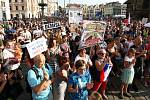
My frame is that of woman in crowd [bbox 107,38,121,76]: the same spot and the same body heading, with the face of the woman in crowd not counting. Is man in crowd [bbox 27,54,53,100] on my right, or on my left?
on my right

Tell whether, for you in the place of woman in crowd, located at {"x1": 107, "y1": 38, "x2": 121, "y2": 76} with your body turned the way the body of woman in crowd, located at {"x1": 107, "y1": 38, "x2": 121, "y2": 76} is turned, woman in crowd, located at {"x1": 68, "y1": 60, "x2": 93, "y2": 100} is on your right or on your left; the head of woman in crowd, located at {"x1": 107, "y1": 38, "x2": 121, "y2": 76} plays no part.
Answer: on your right

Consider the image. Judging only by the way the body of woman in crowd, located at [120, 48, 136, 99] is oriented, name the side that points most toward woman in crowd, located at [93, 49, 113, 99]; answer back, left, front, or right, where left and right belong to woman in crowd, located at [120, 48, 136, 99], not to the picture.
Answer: right

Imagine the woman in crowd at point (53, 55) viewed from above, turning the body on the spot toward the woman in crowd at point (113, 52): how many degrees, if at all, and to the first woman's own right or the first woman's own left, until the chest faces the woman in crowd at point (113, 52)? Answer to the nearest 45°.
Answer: approximately 90° to the first woman's own left

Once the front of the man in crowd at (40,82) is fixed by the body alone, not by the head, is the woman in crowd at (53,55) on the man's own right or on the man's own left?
on the man's own left

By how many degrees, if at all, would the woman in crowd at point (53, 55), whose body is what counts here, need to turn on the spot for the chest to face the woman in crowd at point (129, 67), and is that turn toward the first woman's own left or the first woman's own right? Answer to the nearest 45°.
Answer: approximately 45° to the first woman's own left

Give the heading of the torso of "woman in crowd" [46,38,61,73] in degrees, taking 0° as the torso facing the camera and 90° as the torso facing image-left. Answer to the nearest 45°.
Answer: approximately 315°

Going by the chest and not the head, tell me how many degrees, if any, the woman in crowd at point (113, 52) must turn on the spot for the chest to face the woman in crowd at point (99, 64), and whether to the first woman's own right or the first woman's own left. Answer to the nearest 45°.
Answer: approximately 45° to the first woman's own right

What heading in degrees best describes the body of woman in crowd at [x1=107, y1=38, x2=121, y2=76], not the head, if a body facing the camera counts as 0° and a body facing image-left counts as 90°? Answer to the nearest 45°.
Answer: approximately 315°

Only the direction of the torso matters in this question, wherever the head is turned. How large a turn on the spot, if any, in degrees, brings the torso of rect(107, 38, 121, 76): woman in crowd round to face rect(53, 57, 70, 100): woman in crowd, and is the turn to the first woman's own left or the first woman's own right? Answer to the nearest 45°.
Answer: approximately 45° to the first woman's own right

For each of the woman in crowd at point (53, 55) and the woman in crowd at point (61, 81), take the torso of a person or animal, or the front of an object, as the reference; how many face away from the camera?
0
